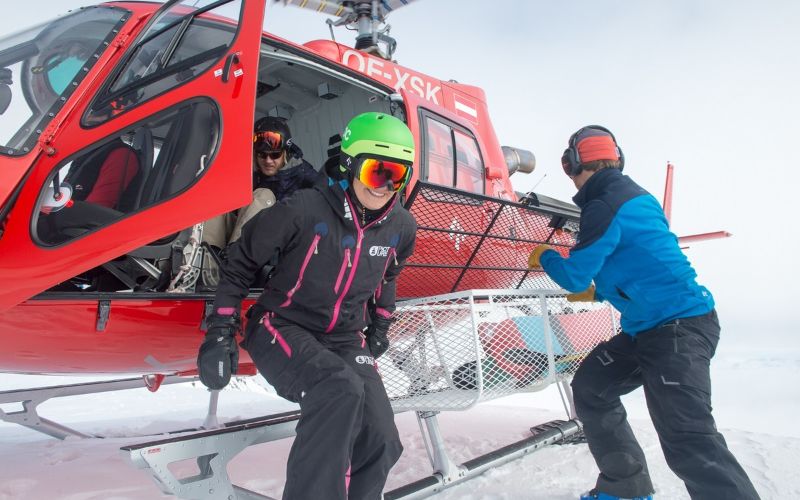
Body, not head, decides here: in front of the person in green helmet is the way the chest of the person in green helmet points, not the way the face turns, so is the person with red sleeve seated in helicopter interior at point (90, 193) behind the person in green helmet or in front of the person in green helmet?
behind

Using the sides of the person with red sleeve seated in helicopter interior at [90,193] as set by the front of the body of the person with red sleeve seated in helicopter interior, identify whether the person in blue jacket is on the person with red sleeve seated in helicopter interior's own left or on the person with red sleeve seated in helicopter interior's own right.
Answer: on the person with red sleeve seated in helicopter interior's own left

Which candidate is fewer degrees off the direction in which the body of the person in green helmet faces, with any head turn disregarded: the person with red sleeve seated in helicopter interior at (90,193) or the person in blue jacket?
the person in blue jacket

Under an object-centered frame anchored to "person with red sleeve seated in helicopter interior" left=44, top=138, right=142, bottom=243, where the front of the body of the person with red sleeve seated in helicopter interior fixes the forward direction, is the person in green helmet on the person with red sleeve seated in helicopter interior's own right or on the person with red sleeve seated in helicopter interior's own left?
on the person with red sleeve seated in helicopter interior's own left

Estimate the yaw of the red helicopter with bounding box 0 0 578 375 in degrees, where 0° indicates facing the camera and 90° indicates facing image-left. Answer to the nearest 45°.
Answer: approximately 45°

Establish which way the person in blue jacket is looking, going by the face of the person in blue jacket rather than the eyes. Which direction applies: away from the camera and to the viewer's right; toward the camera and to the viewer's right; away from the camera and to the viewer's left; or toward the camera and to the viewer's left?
away from the camera and to the viewer's left

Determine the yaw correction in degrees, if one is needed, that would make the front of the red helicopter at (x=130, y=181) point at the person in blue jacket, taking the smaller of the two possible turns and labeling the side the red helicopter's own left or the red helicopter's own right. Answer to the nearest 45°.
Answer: approximately 135° to the red helicopter's own left

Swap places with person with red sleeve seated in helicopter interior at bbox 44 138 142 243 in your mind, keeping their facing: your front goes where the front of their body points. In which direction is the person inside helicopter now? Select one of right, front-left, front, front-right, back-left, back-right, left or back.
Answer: back
